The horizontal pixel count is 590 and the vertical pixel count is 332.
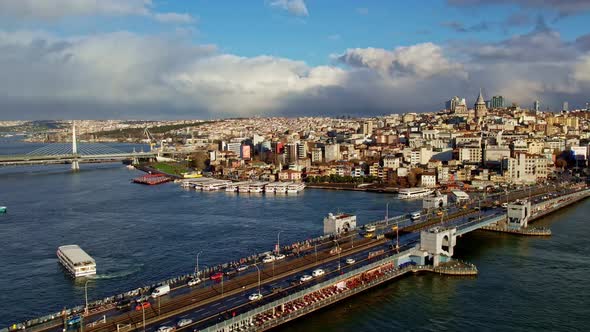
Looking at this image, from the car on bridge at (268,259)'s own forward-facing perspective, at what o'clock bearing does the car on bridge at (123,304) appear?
the car on bridge at (123,304) is roughly at 12 o'clock from the car on bridge at (268,259).

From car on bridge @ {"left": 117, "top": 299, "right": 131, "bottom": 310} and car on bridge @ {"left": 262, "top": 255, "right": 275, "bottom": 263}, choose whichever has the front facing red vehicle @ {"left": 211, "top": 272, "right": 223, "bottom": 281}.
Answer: car on bridge @ {"left": 262, "top": 255, "right": 275, "bottom": 263}

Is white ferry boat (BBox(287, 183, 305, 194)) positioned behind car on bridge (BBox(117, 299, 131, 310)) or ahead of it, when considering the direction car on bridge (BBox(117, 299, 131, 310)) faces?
behind

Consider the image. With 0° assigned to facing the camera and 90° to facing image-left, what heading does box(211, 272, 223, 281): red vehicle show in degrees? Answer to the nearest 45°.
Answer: approximately 45°

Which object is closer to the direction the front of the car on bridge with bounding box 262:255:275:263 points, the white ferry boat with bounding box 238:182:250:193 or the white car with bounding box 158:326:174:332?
the white car

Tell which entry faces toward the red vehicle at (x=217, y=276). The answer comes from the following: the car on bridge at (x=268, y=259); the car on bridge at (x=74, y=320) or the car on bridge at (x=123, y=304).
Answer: the car on bridge at (x=268, y=259)

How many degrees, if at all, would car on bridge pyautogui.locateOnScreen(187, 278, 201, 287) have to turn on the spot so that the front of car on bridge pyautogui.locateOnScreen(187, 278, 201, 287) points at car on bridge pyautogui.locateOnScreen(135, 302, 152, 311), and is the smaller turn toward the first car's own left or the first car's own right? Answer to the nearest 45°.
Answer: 0° — it already faces it

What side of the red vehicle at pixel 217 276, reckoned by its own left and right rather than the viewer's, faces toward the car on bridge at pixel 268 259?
back

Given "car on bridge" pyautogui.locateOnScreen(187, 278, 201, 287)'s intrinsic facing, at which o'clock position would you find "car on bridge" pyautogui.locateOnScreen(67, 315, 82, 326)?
"car on bridge" pyautogui.locateOnScreen(67, 315, 82, 326) is roughly at 12 o'clock from "car on bridge" pyautogui.locateOnScreen(187, 278, 201, 287).

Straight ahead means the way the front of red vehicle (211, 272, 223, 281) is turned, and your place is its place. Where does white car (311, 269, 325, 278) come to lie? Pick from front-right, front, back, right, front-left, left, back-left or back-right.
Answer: back-left

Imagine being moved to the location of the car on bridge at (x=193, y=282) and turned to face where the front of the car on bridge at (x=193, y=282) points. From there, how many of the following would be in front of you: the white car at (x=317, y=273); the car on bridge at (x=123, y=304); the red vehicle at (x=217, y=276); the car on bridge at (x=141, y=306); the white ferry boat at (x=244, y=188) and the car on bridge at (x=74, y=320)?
3

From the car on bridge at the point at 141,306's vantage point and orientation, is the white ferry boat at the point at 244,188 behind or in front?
behind

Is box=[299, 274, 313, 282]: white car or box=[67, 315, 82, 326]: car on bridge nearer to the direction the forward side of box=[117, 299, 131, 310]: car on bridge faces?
the car on bridge
